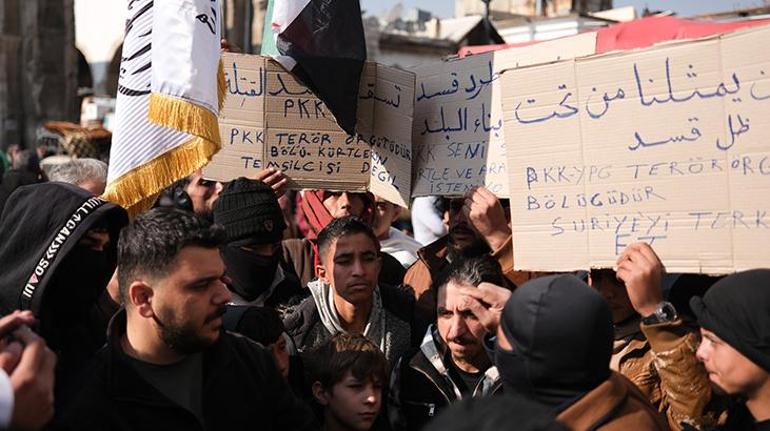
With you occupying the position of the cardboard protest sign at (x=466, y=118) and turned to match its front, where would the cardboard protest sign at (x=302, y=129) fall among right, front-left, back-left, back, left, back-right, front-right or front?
right

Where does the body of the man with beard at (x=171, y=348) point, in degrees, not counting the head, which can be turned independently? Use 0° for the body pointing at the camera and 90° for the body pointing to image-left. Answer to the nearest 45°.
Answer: approximately 315°

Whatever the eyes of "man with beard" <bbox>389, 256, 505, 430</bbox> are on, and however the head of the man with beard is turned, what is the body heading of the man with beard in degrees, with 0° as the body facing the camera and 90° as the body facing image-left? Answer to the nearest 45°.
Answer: approximately 0°

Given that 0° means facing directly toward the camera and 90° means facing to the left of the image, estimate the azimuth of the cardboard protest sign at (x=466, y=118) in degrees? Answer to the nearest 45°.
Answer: approximately 0°
